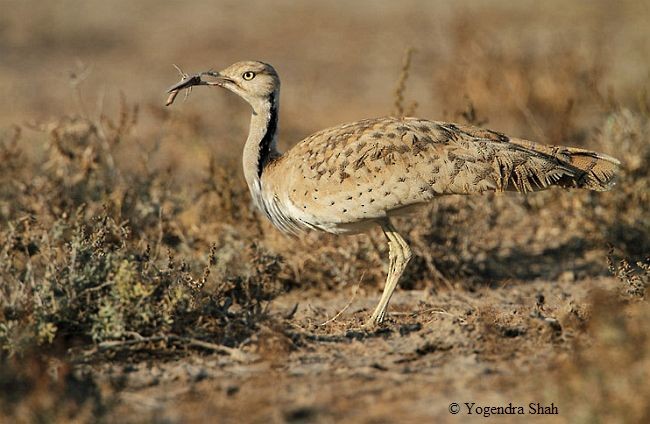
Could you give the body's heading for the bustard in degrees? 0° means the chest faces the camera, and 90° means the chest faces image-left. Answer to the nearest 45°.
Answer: approximately 90°
